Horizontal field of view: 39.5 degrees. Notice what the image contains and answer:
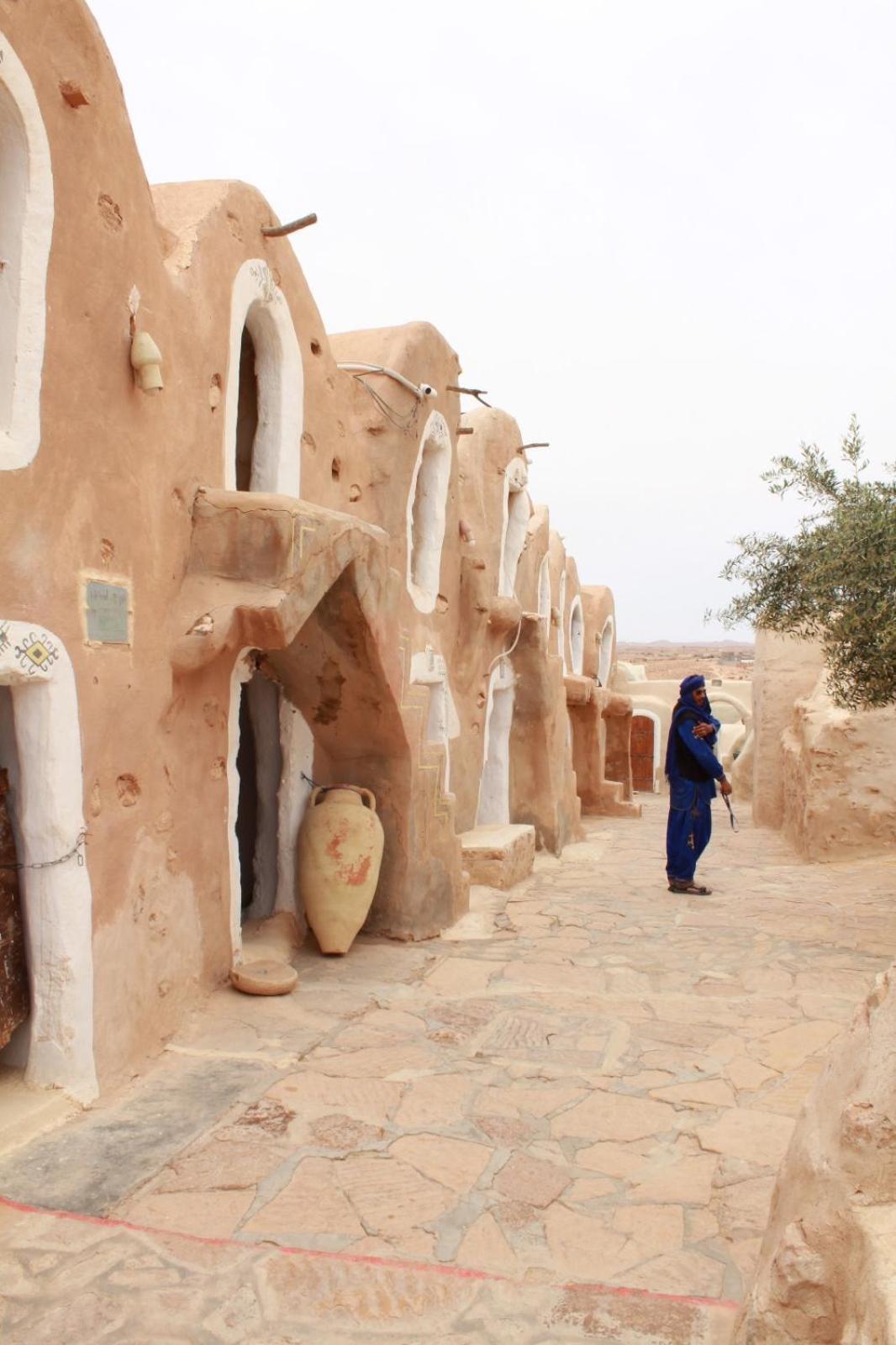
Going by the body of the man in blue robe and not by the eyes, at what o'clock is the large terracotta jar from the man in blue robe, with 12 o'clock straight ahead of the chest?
The large terracotta jar is roughly at 4 o'clock from the man in blue robe.

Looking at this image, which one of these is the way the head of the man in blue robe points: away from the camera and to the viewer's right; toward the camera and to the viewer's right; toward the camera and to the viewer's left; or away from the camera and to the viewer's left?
toward the camera and to the viewer's right

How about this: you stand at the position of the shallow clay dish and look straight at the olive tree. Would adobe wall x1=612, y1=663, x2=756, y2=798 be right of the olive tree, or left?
left

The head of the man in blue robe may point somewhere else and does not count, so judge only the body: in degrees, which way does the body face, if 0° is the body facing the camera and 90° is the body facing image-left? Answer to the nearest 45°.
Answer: approximately 270°

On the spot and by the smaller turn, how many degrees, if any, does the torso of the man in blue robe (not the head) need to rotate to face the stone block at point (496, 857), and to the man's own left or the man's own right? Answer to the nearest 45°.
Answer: approximately 180°

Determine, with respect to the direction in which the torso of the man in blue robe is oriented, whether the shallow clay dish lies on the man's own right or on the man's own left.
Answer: on the man's own right
